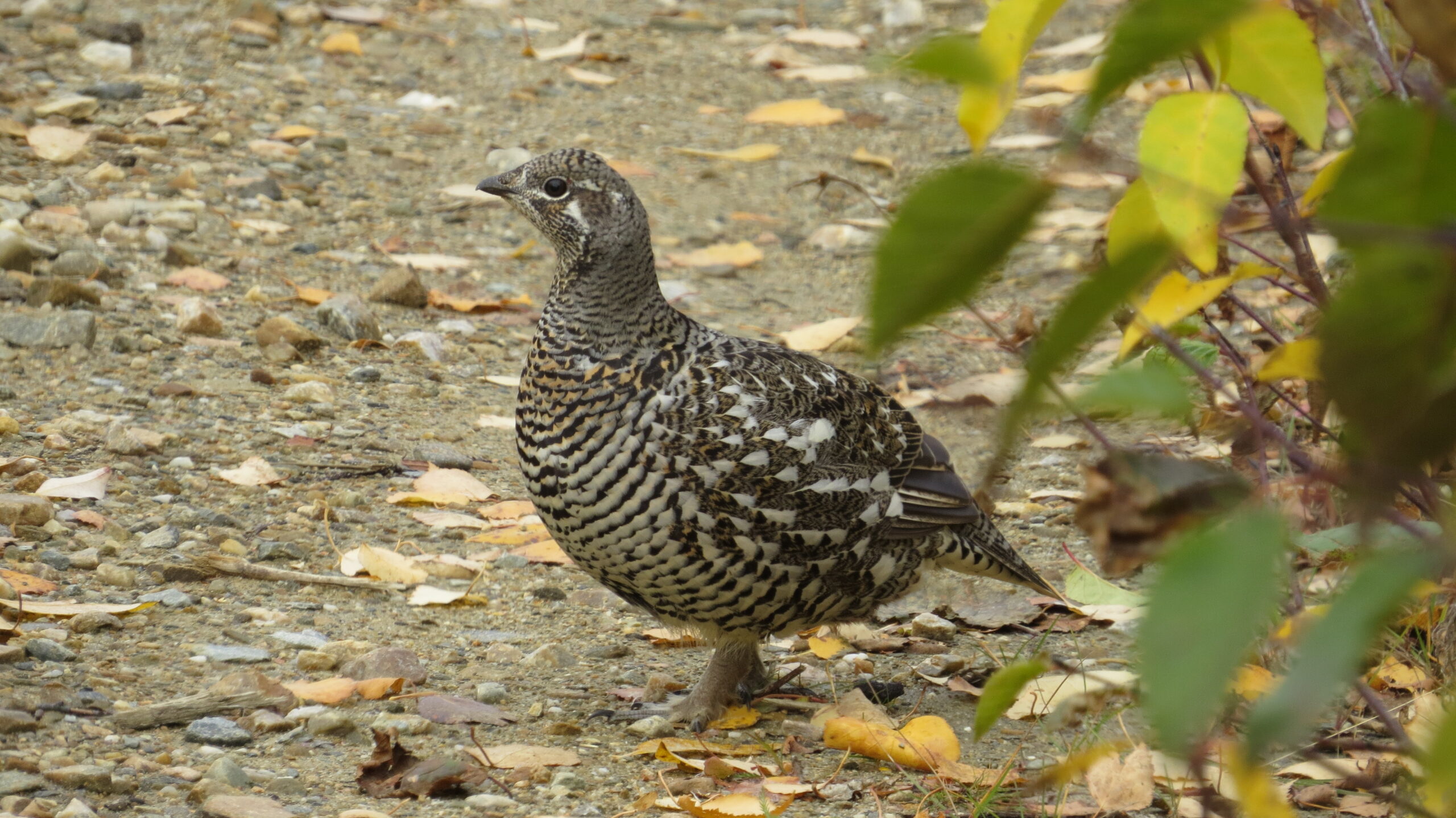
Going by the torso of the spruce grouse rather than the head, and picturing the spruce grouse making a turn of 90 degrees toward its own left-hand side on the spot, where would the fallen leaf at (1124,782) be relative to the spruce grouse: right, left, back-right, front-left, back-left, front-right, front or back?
front-left

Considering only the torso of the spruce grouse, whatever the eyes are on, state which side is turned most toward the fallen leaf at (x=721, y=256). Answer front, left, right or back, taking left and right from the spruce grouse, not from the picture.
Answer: right

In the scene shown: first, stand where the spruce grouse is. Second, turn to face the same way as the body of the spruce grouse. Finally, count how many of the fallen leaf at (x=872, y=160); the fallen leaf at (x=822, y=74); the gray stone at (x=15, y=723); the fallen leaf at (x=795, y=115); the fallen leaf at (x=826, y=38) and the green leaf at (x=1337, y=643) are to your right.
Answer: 4

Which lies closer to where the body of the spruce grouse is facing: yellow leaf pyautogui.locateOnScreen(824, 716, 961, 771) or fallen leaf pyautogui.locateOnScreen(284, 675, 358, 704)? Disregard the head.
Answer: the fallen leaf

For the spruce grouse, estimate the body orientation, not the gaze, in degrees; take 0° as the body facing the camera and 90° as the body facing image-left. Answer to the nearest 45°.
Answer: approximately 90°

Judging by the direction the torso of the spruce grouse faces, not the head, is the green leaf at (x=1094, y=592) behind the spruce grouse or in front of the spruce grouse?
behind
